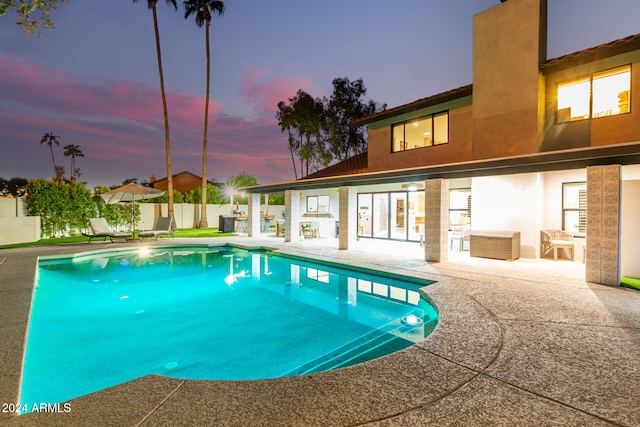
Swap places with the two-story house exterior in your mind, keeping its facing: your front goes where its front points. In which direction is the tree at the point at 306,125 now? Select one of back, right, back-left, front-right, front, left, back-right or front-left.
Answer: right

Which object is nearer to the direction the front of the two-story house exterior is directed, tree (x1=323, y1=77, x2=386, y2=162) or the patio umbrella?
the patio umbrella

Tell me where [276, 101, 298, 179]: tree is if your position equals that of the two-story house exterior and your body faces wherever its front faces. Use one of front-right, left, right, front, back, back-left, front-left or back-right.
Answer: right

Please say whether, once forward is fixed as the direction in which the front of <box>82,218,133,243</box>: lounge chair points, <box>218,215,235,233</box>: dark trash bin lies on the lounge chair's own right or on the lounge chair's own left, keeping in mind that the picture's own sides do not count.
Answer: on the lounge chair's own left

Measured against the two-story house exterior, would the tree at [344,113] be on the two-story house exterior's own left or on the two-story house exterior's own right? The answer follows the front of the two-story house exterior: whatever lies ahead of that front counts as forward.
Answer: on the two-story house exterior's own right

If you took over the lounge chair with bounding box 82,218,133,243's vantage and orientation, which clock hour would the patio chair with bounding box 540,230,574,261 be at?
The patio chair is roughly at 12 o'clock from the lounge chair.

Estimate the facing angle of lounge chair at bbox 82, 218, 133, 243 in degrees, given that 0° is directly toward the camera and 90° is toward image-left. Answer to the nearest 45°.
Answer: approximately 315°

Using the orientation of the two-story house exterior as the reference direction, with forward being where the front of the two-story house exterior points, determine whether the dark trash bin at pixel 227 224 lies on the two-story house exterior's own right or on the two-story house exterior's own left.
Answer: on the two-story house exterior's own right
